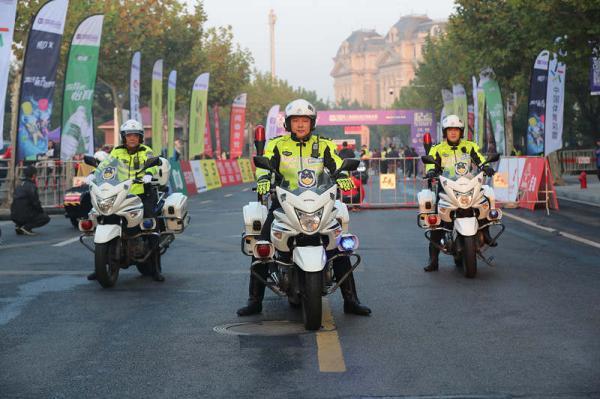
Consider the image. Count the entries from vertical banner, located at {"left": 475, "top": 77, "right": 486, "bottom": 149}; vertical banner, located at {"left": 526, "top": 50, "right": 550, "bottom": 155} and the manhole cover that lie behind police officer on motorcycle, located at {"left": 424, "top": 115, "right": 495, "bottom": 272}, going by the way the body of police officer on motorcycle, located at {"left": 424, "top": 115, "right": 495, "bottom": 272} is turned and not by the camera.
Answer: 2

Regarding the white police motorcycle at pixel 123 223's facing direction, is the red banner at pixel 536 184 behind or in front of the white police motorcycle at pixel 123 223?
behind

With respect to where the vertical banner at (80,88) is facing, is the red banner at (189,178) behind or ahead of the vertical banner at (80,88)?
behind

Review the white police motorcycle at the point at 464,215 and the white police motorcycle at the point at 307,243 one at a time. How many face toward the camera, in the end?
2

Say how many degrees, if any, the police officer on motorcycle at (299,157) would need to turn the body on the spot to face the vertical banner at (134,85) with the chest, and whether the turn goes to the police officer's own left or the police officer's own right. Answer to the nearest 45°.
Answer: approximately 180°

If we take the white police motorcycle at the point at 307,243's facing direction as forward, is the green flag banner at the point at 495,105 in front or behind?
behind

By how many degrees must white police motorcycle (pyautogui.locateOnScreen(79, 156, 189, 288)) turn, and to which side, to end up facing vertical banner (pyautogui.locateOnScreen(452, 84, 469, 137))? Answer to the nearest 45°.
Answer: approximately 180°

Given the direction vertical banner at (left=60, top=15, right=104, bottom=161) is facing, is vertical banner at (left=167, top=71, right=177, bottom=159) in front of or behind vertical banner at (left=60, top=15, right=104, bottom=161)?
behind
